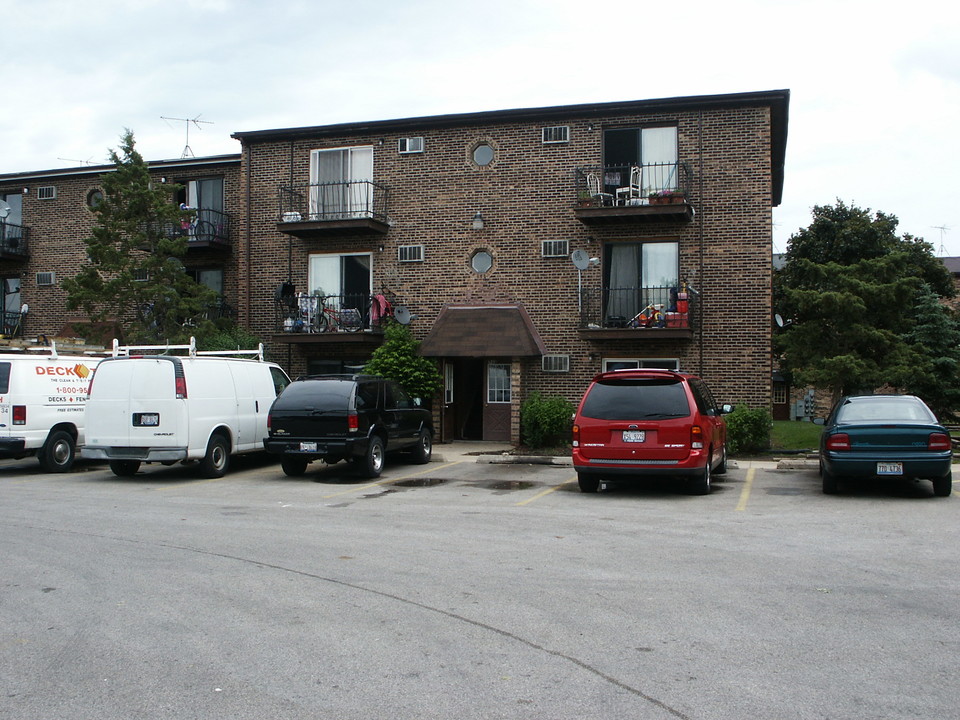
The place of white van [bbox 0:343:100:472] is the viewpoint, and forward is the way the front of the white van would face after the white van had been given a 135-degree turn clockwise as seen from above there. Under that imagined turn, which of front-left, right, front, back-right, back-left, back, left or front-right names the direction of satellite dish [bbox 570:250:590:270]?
left

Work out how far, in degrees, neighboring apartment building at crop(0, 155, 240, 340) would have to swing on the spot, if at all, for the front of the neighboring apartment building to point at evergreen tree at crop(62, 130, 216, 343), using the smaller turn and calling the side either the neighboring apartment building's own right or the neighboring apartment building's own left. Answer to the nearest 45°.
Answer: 0° — it already faces it

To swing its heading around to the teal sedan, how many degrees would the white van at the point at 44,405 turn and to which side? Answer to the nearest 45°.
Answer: approximately 90° to its right

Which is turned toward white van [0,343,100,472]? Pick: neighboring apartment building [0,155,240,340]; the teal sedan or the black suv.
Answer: the neighboring apartment building

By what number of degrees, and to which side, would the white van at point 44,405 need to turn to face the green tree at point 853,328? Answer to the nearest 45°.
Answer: approximately 45° to its right

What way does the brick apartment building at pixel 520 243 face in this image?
toward the camera

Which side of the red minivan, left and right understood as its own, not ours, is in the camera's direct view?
back

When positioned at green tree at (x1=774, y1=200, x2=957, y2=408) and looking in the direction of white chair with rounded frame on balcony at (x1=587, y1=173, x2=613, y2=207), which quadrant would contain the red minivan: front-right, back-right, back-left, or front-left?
front-left

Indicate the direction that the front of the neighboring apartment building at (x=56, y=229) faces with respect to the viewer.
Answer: facing the viewer

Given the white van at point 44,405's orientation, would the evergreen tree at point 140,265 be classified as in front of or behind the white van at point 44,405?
in front

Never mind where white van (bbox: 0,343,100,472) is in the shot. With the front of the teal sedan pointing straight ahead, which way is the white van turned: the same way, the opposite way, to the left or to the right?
the same way

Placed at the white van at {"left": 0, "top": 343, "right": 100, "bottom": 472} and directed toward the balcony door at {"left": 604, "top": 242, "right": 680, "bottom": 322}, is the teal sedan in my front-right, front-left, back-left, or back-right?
front-right

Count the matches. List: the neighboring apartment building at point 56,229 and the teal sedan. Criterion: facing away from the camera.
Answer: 1

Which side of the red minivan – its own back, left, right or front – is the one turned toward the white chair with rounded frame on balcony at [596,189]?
front

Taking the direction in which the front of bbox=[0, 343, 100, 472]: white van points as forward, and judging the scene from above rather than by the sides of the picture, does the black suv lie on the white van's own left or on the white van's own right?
on the white van's own right

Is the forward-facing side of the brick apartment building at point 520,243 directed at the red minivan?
yes

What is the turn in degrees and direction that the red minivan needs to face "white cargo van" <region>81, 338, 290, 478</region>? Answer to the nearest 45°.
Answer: approximately 90° to its left

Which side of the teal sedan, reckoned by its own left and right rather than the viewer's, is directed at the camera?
back

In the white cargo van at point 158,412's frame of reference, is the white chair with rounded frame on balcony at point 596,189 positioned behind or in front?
in front
